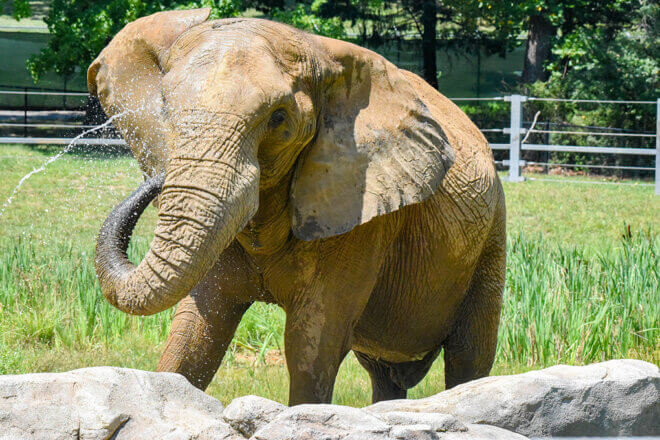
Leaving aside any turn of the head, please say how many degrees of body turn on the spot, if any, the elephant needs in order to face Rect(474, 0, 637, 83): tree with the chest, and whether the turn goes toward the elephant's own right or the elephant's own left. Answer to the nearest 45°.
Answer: approximately 135° to the elephant's own right

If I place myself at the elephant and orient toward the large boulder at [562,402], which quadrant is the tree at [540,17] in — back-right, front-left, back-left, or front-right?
back-left

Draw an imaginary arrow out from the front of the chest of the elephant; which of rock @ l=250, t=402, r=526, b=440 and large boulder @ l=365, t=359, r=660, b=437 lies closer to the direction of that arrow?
the rock

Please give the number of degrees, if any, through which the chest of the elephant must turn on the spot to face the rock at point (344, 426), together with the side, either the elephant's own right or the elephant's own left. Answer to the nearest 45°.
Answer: approximately 45° to the elephant's own left

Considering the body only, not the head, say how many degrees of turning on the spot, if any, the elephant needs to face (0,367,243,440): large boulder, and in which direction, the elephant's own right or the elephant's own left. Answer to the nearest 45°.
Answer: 0° — it already faces it

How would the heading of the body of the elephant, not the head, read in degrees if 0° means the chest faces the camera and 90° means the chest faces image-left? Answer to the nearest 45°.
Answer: approximately 45°
